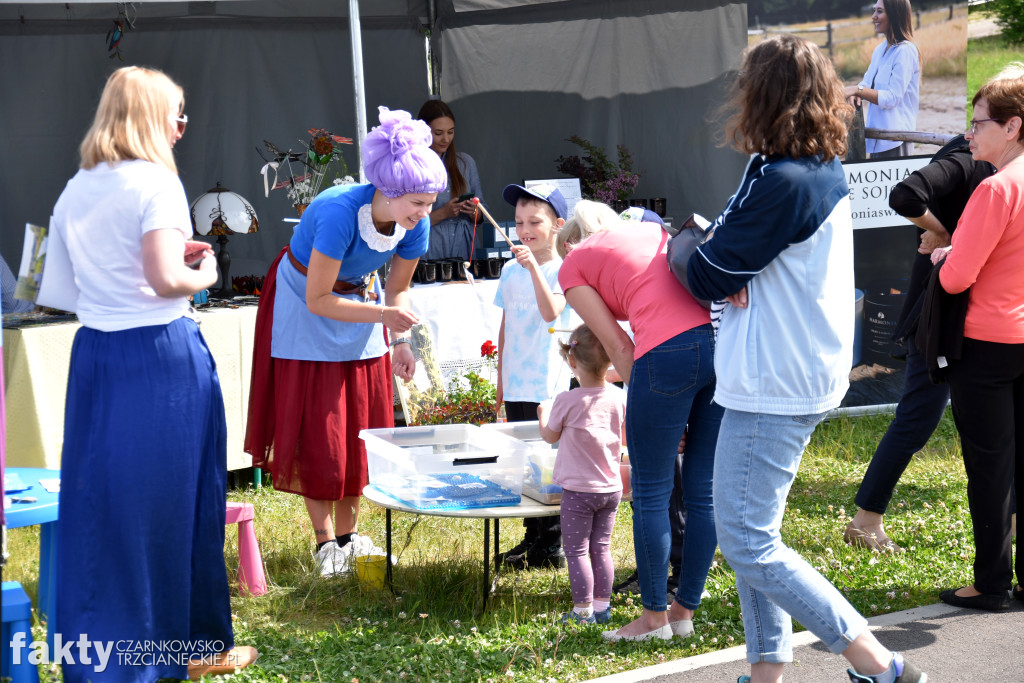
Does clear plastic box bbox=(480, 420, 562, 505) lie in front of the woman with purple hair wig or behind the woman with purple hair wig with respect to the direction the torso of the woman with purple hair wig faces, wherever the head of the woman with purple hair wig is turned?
in front

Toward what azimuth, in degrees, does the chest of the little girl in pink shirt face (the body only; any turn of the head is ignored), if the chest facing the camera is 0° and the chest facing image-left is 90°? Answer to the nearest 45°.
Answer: approximately 135°

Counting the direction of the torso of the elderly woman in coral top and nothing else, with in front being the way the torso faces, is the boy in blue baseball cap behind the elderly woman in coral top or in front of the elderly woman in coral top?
in front

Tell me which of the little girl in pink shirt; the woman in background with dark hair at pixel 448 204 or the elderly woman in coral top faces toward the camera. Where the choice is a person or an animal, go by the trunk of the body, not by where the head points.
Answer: the woman in background with dark hair

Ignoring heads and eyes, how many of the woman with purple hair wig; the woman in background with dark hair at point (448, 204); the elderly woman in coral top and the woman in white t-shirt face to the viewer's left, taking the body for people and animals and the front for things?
1

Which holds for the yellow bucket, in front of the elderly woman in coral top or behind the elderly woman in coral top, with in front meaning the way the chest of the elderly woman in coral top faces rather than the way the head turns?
in front

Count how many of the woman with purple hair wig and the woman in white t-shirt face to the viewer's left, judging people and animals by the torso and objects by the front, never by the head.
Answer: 0

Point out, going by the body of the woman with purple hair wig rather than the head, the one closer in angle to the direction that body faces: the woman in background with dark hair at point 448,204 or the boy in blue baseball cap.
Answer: the boy in blue baseball cap

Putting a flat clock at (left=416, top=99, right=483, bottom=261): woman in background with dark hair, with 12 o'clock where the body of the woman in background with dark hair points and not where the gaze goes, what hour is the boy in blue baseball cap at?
The boy in blue baseball cap is roughly at 12 o'clock from the woman in background with dark hair.

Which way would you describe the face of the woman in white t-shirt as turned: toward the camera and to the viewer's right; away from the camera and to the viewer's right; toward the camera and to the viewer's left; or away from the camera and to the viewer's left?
away from the camera and to the viewer's right

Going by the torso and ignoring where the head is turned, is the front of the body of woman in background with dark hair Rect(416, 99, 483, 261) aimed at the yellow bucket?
yes

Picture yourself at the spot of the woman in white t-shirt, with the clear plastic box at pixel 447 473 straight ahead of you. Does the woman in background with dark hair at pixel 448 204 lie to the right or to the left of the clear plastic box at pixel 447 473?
left

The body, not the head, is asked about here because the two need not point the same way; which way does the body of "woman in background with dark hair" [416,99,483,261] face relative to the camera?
toward the camera

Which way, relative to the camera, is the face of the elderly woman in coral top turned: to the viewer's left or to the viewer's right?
to the viewer's left

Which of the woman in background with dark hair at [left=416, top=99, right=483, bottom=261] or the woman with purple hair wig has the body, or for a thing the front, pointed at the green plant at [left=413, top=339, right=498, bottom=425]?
the woman in background with dark hair
